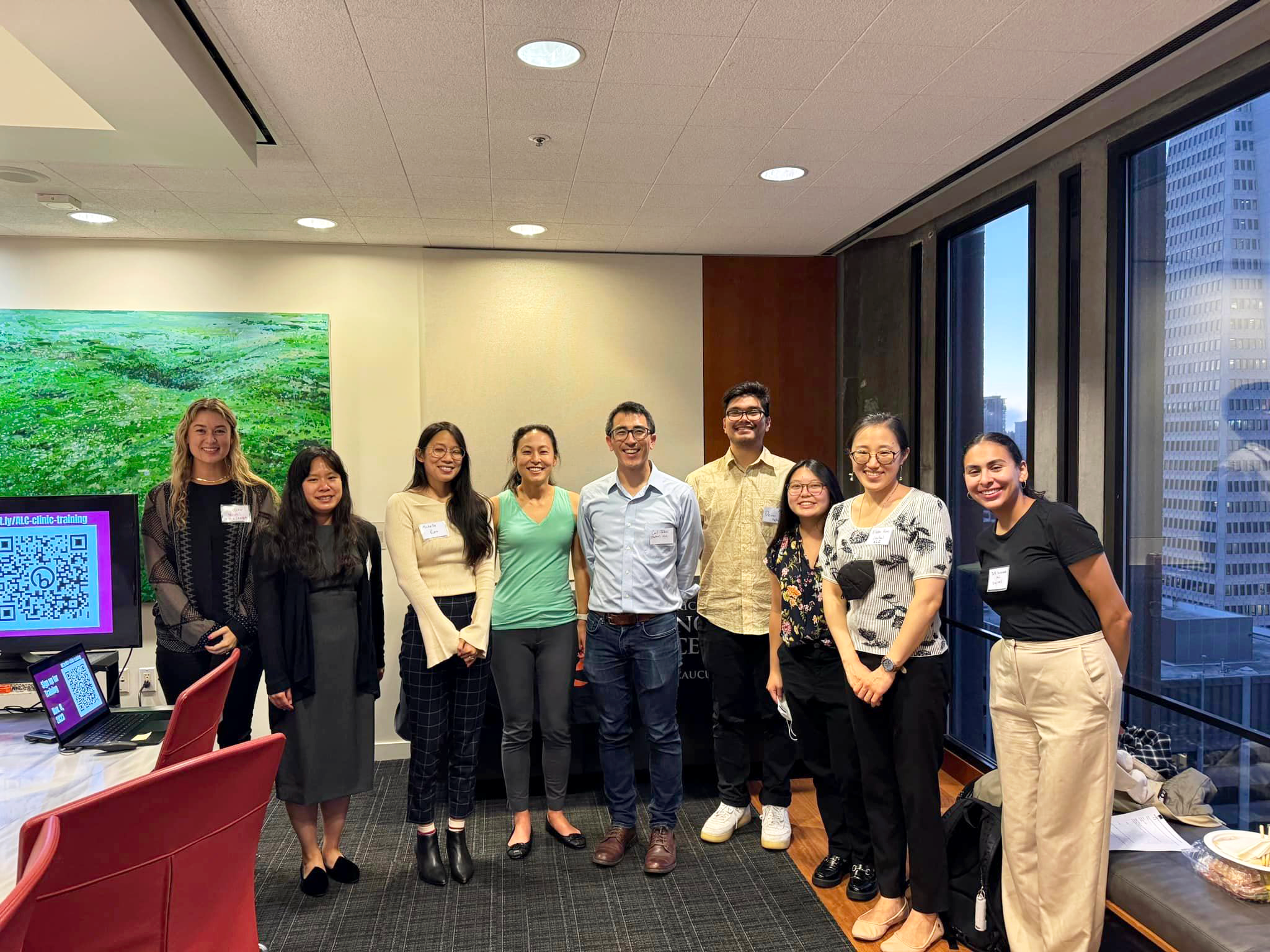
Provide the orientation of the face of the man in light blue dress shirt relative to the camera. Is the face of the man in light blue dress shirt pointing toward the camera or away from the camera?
toward the camera

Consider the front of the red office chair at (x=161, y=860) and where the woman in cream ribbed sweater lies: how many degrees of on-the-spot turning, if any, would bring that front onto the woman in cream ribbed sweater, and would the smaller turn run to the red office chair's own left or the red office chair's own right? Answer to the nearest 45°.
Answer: approximately 90° to the red office chair's own right

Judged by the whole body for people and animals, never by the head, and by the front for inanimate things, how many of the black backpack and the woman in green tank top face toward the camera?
1

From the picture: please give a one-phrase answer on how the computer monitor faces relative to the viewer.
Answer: facing the viewer

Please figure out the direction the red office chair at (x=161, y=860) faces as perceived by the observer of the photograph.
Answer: facing away from the viewer and to the left of the viewer

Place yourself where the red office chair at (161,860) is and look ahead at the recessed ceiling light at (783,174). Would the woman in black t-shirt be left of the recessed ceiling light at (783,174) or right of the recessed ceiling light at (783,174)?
right

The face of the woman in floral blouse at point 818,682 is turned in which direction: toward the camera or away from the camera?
toward the camera

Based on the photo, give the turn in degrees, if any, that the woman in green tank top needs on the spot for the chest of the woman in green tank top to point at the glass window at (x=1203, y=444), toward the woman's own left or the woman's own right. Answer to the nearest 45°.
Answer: approximately 90° to the woman's own left

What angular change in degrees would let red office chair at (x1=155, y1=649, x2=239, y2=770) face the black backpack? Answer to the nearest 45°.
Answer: approximately 135° to its right

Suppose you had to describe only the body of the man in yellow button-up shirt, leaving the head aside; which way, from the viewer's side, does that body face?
toward the camera

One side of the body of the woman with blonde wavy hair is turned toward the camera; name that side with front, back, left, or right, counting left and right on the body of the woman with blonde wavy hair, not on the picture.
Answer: front

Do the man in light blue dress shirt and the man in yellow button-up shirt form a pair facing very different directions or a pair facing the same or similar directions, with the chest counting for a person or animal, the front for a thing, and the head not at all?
same or similar directions

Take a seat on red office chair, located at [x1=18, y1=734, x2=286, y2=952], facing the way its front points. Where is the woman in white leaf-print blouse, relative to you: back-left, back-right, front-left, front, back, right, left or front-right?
back-right

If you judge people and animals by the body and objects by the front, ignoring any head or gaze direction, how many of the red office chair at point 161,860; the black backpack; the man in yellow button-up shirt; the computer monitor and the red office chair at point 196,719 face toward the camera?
2
